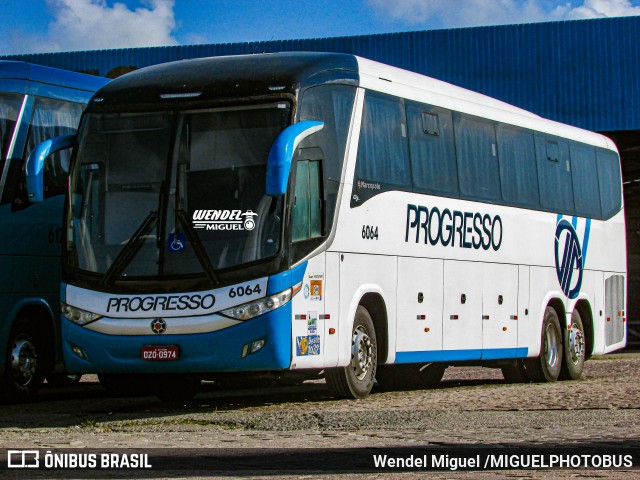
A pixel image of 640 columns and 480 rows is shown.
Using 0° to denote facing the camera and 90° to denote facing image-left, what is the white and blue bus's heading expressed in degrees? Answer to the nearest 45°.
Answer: approximately 45°
